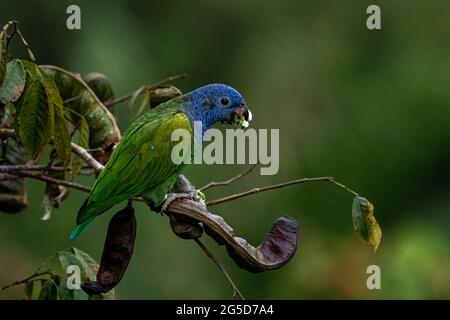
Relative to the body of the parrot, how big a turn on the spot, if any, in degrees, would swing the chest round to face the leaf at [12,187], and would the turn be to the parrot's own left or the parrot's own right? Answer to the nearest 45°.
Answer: approximately 180°

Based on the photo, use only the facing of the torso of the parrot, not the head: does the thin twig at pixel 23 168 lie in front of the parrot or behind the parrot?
behind

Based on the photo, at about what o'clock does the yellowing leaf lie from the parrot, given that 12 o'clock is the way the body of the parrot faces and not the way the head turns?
The yellowing leaf is roughly at 1 o'clock from the parrot.

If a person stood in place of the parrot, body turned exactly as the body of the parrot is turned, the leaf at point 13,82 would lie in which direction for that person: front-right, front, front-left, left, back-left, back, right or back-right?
back-right

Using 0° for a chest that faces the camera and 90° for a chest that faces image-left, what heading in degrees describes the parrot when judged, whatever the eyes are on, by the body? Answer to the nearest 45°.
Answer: approximately 270°
